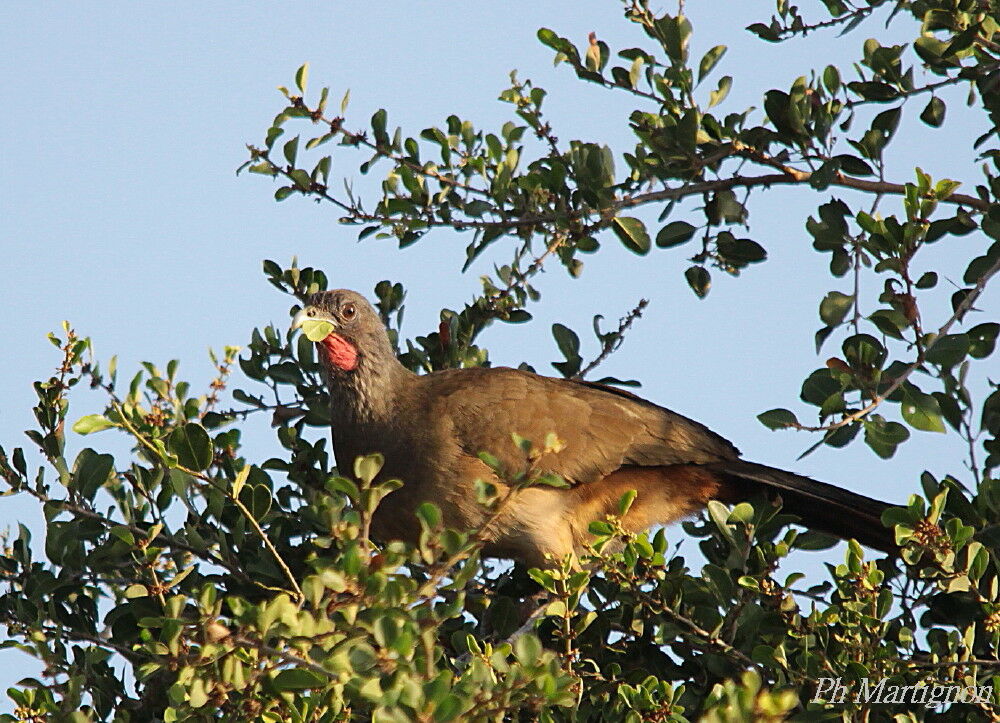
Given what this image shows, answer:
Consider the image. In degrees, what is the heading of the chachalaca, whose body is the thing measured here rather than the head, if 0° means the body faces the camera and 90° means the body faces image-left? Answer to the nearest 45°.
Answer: approximately 90°
